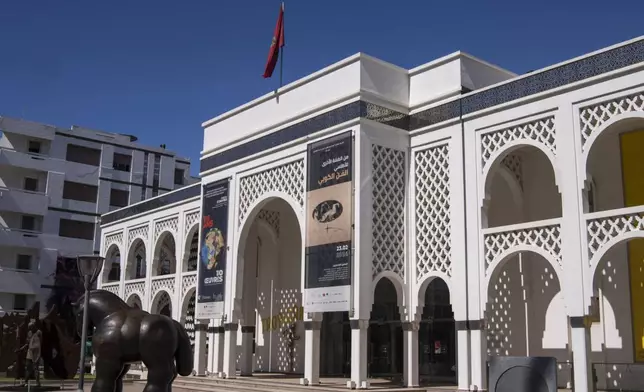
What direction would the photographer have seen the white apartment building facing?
facing the viewer and to the right of the viewer

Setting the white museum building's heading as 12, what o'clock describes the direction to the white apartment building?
The white apartment building is roughly at 3 o'clock from the white museum building.

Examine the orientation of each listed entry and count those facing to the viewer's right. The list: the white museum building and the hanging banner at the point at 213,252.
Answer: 0

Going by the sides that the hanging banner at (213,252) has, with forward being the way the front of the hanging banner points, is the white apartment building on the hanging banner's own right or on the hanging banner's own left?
on the hanging banner's own right

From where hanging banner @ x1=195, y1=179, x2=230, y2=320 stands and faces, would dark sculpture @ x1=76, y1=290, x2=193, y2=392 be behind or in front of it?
in front

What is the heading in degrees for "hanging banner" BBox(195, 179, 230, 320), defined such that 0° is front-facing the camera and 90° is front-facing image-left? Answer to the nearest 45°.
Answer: approximately 45°

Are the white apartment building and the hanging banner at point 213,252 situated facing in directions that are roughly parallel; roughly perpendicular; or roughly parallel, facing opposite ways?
roughly perpendicular

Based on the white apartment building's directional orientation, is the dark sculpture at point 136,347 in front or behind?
in front
